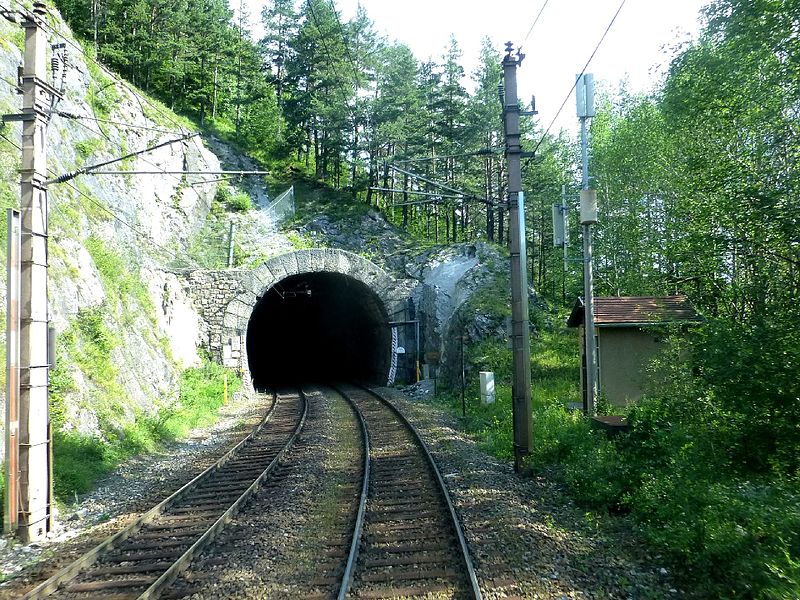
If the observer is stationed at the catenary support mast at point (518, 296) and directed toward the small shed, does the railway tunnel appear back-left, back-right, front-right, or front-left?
front-left

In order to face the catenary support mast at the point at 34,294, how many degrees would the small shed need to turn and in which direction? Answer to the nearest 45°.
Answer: approximately 45° to its left

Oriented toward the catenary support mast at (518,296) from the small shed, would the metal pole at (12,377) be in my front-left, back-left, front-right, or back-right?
front-right

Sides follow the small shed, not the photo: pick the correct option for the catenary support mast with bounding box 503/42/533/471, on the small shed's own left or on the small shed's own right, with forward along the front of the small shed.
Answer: on the small shed's own left

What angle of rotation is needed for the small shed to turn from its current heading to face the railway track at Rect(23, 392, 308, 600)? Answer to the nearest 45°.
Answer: approximately 45° to its left

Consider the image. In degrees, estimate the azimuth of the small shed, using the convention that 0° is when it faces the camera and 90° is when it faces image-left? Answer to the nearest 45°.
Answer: approximately 90°

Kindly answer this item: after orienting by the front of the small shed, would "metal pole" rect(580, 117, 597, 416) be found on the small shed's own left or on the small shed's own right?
on the small shed's own left

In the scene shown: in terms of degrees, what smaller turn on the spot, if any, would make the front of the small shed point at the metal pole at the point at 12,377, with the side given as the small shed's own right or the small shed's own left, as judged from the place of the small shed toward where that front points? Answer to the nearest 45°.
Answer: approximately 45° to the small shed's own left

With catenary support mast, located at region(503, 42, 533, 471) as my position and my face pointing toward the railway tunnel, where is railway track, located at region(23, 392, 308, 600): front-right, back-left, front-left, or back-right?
back-left
